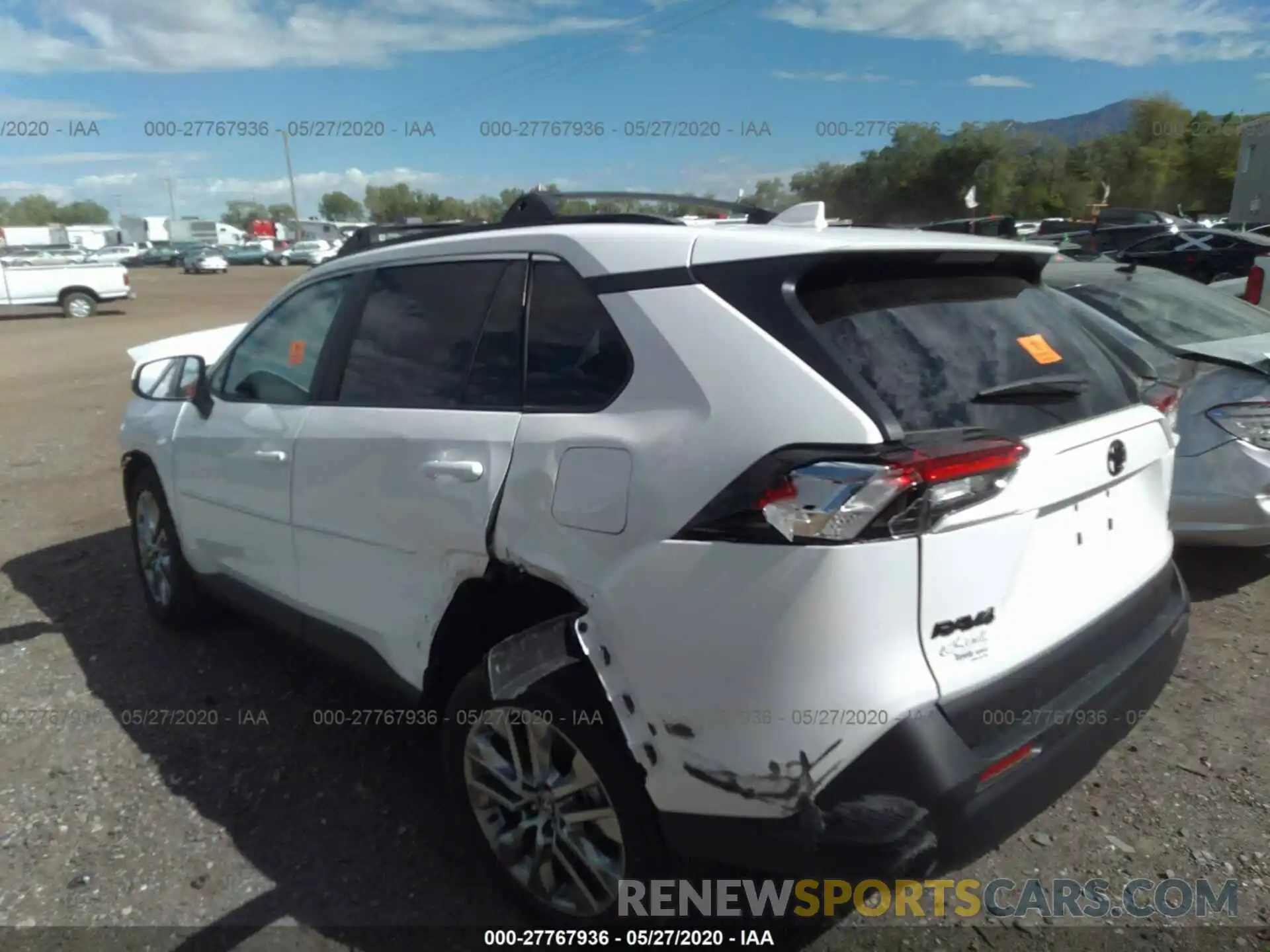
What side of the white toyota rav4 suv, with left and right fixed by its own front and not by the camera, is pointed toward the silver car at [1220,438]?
right

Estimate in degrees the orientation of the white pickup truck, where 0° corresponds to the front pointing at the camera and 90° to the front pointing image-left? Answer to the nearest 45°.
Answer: approximately 90°

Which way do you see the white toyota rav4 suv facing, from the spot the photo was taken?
facing away from the viewer and to the left of the viewer

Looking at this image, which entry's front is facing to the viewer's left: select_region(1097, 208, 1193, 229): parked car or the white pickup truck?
the white pickup truck
